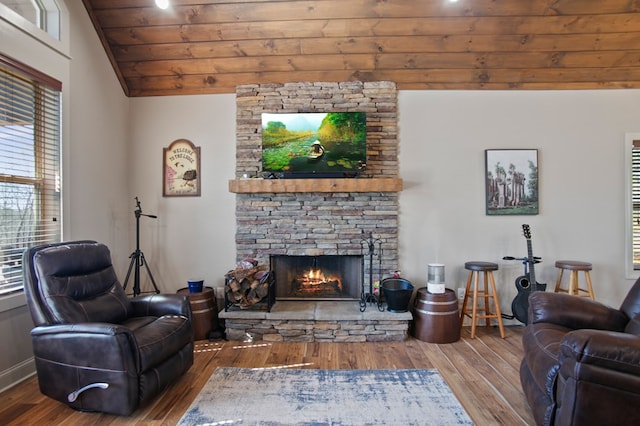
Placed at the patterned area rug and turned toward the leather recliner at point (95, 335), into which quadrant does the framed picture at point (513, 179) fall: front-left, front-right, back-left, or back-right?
back-right

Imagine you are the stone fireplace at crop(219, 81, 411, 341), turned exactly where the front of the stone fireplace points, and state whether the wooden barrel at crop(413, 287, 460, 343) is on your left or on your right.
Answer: on your left

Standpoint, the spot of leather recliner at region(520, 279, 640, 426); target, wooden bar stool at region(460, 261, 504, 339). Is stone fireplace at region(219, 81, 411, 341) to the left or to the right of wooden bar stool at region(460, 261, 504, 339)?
left

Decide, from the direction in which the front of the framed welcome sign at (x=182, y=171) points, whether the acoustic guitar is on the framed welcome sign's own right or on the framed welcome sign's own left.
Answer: on the framed welcome sign's own left

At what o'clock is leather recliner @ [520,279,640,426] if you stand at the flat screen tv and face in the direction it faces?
The leather recliner is roughly at 11 o'clock from the flat screen tv.

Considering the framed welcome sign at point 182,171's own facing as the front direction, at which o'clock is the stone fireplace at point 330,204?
The stone fireplace is roughly at 10 o'clock from the framed welcome sign.
